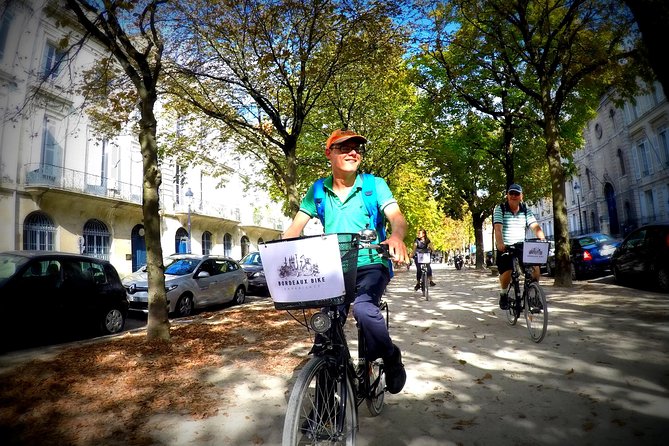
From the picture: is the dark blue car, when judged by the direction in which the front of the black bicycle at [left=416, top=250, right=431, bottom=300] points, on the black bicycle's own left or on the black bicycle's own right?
on the black bicycle's own left

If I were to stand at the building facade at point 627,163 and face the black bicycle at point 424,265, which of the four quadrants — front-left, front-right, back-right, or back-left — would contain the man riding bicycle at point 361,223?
front-left

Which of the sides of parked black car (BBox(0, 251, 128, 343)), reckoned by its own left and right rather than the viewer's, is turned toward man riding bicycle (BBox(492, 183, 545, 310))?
left

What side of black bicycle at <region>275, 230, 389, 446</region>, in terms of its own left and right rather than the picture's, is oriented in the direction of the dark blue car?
back

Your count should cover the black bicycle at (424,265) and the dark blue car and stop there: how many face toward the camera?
1

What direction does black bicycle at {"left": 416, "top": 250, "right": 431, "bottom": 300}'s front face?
toward the camera

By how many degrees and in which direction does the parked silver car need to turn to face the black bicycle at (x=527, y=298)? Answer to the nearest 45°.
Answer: approximately 90° to its left

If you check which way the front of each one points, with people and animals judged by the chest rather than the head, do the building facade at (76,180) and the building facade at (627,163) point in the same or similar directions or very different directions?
very different directions

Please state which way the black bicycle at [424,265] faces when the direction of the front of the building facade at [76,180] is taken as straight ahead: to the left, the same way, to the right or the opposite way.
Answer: to the right

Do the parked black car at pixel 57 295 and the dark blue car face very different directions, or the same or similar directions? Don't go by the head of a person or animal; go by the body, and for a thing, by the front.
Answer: very different directions

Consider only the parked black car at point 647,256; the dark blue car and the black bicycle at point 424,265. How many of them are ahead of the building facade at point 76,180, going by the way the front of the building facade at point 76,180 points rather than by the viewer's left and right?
3

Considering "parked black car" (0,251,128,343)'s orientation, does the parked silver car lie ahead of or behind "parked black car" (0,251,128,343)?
behind

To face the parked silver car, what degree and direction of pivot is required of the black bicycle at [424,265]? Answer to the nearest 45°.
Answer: approximately 90° to its right

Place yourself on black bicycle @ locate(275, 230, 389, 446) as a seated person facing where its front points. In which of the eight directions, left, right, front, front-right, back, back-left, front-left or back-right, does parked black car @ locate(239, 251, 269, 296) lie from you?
back-right

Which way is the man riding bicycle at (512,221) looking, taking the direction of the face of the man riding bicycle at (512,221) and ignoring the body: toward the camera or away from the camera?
toward the camera

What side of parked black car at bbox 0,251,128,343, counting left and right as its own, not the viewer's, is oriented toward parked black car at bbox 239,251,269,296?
back

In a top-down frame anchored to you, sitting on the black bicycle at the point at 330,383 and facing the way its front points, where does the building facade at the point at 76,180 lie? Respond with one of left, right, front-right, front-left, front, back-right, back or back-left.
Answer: right

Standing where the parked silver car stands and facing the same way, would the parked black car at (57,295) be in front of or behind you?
in front

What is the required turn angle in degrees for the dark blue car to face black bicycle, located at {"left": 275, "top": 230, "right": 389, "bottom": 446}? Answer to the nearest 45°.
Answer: approximately 135° to its left

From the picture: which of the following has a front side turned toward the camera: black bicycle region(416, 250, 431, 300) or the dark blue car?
the black bicycle
